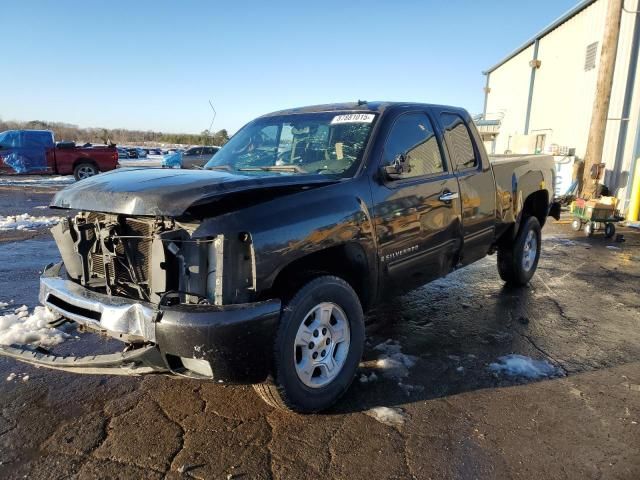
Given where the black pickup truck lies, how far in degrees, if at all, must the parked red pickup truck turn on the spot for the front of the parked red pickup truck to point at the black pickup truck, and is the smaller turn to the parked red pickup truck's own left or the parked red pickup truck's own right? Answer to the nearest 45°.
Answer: approximately 90° to the parked red pickup truck's own left

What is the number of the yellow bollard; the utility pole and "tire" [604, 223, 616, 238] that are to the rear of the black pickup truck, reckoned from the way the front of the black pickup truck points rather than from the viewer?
3

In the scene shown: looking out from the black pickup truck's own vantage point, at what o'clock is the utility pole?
The utility pole is roughly at 6 o'clock from the black pickup truck.

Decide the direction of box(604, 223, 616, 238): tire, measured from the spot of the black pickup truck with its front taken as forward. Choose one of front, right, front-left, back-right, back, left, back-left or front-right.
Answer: back

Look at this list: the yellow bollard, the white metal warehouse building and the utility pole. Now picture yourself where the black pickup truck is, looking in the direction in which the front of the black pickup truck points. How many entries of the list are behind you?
3

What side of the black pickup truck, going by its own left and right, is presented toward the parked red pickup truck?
right

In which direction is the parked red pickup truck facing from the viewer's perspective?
to the viewer's left

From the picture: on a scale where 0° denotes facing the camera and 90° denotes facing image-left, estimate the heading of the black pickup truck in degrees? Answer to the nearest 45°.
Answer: approximately 45°

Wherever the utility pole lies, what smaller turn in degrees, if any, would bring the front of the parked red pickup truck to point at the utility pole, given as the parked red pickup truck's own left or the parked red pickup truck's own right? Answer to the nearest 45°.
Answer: approximately 135° to the parked red pickup truck's own left
